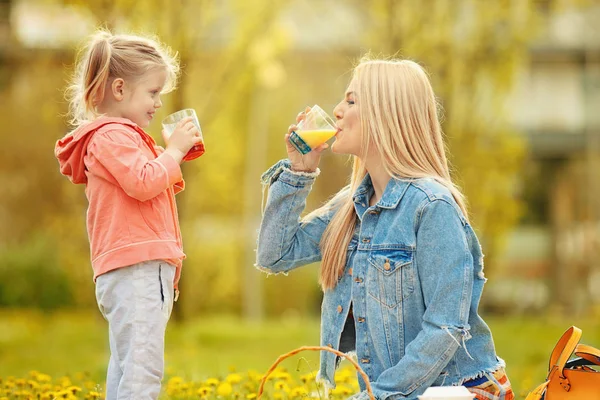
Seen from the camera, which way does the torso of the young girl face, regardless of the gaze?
to the viewer's right

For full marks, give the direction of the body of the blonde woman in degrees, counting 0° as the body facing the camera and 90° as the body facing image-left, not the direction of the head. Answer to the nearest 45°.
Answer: approximately 45°

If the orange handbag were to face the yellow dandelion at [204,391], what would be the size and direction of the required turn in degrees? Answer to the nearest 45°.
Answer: approximately 90° to its right

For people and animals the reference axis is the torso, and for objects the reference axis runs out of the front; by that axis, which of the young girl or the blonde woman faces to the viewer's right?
the young girl
